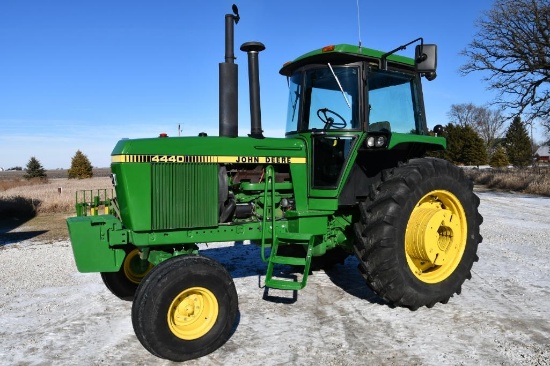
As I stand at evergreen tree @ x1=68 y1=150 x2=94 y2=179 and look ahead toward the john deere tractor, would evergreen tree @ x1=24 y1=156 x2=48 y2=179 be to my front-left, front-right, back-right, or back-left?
back-right

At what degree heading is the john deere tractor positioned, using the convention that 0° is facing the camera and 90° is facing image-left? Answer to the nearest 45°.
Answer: approximately 45°

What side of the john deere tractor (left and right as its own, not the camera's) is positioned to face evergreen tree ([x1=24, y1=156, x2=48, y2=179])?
right

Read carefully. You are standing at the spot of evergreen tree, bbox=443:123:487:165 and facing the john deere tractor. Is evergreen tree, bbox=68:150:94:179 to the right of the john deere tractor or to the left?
right

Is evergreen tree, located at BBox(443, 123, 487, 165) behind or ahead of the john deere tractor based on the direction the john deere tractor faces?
behind

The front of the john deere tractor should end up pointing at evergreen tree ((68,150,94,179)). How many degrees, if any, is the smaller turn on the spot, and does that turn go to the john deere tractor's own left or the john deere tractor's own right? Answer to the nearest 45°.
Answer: approximately 90° to the john deere tractor's own right
